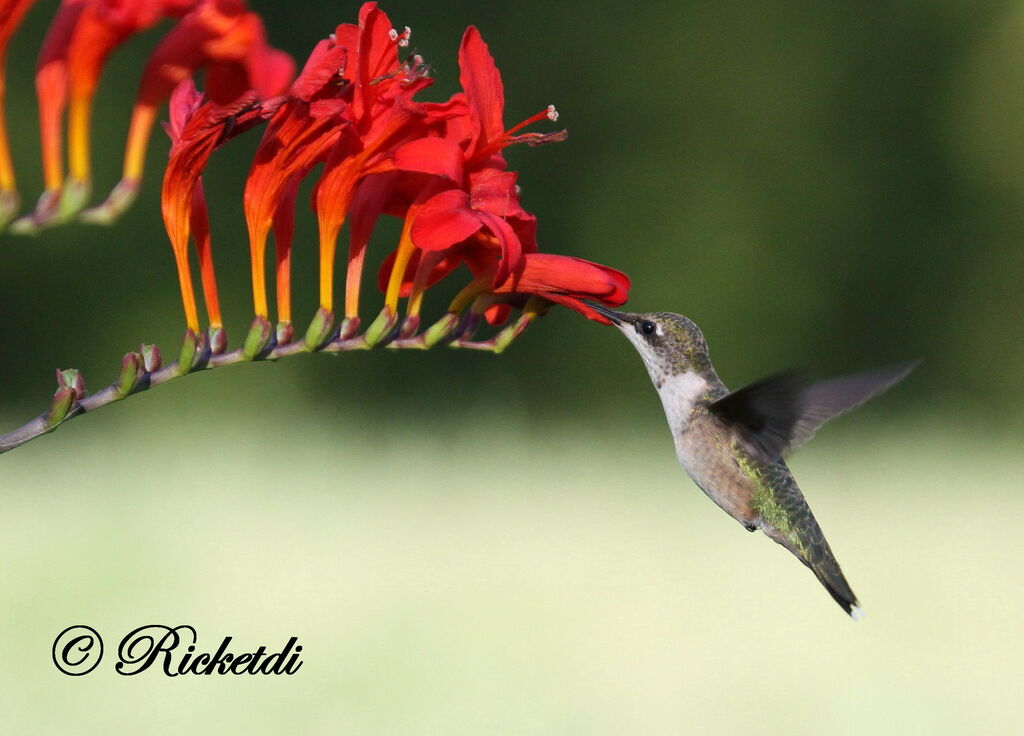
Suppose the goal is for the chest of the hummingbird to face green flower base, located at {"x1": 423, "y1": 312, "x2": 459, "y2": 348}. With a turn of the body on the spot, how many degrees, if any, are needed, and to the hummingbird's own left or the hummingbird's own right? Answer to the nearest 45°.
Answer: approximately 45° to the hummingbird's own left

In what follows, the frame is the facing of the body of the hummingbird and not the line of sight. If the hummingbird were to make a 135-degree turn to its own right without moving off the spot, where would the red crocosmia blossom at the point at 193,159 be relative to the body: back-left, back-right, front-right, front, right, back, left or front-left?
back

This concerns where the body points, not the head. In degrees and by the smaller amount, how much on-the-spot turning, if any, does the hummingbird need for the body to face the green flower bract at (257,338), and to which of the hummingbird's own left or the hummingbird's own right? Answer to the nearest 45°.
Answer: approximately 45° to the hummingbird's own left

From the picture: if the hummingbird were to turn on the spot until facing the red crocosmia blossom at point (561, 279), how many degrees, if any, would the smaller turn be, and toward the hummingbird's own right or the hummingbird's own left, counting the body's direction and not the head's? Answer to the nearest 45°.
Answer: approximately 45° to the hummingbird's own left

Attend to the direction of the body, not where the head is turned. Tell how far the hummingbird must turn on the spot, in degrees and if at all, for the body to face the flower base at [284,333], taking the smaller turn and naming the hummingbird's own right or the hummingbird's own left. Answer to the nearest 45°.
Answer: approximately 45° to the hummingbird's own left

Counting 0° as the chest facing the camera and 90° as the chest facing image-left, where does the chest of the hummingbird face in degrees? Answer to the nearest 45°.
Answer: approximately 90°

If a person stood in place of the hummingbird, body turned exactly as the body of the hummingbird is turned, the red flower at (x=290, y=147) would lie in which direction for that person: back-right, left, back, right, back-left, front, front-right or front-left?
front-left

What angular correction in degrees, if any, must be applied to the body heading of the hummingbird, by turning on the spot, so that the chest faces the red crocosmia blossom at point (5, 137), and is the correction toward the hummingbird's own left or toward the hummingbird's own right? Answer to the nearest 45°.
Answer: approximately 45° to the hummingbird's own left
